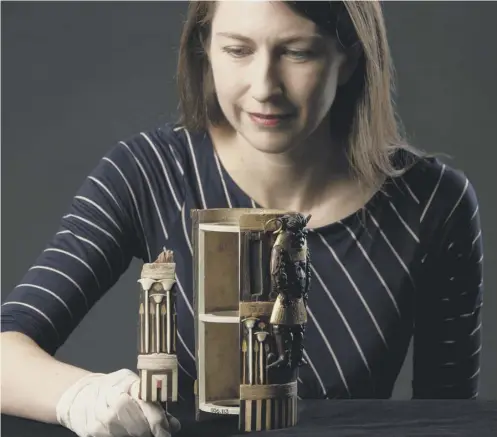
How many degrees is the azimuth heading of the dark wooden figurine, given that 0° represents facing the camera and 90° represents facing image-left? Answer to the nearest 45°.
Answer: approximately 315°
